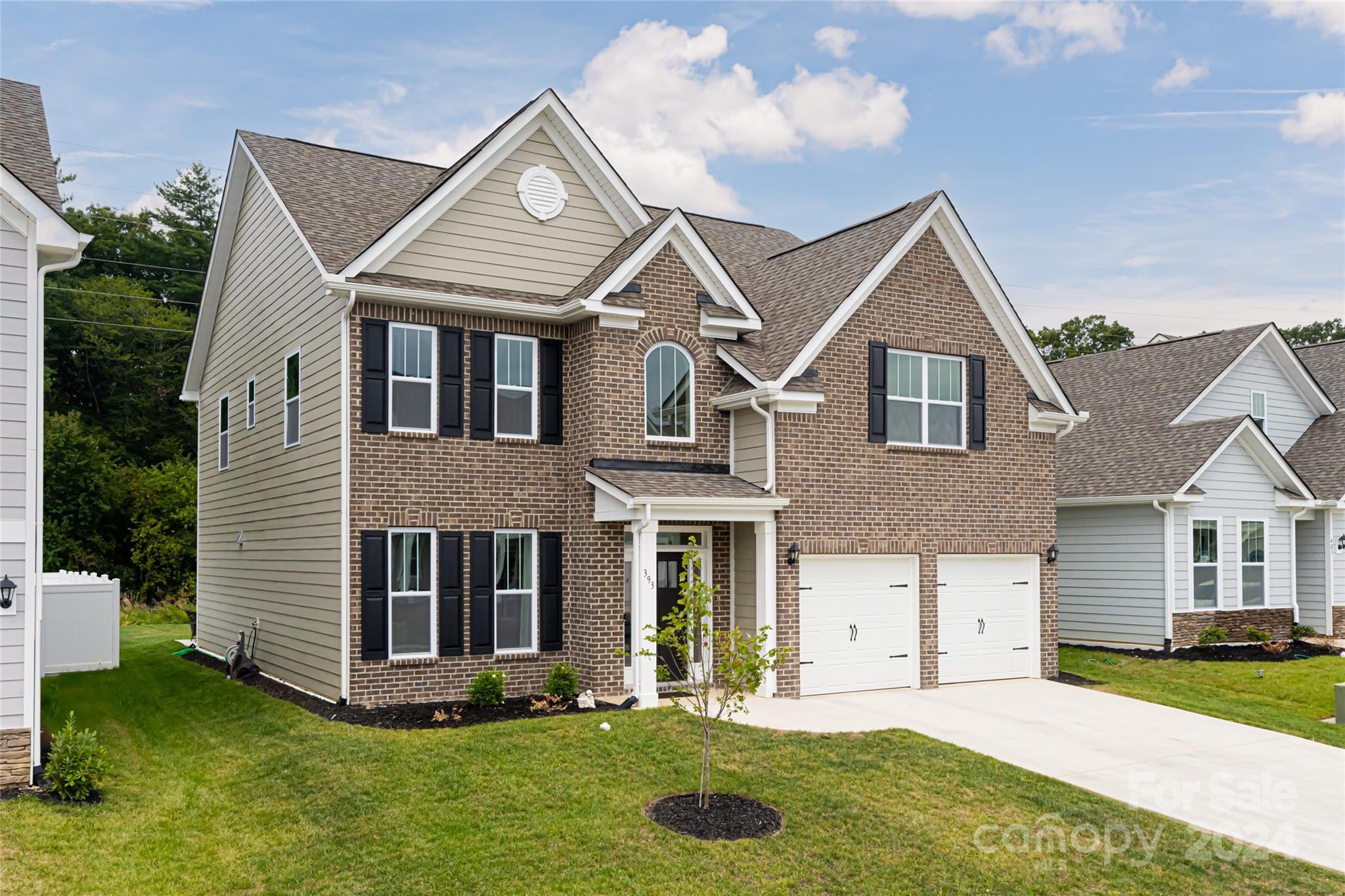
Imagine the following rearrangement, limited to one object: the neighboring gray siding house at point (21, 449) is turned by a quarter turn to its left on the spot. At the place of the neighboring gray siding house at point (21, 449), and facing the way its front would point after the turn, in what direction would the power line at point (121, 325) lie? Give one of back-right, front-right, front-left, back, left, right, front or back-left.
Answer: left

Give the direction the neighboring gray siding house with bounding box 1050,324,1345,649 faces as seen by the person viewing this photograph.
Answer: facing the viewer and to the right of the viewer

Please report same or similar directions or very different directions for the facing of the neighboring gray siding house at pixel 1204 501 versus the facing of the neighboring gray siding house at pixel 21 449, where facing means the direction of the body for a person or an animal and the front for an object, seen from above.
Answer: same or similar directions

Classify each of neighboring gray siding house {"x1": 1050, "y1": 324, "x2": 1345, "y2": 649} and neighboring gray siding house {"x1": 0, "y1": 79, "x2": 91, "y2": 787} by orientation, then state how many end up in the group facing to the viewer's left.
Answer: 0

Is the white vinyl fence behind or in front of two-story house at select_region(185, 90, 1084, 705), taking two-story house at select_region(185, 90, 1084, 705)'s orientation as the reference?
behind

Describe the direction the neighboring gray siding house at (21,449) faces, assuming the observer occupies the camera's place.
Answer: facing the viewer

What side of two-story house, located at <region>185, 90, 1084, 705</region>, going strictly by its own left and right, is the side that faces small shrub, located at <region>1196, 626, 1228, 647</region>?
left
